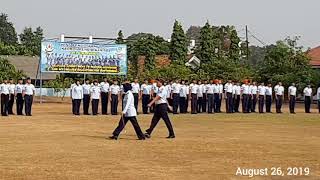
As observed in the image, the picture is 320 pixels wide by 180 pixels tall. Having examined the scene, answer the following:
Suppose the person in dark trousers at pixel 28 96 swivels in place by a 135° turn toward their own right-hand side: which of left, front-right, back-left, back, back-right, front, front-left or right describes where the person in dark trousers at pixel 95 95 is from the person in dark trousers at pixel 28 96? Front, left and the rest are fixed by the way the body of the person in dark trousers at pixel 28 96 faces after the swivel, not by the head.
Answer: back-right

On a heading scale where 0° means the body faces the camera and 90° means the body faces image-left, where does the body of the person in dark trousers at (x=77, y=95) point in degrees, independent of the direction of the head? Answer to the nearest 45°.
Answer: approximately 0°

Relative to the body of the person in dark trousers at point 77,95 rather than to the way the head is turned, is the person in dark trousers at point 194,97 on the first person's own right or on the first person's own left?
on the first person's own left

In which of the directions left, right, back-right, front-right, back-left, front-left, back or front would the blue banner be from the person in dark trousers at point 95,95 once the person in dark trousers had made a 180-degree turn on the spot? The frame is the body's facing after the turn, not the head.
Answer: front

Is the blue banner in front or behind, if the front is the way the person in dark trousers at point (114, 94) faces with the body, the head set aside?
behind

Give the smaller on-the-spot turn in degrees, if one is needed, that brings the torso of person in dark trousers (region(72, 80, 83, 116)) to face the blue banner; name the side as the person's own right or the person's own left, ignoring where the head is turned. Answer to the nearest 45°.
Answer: approximately 180°

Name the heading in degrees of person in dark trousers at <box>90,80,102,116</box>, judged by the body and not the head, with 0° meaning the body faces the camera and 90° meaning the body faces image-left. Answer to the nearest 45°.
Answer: approximately 0°

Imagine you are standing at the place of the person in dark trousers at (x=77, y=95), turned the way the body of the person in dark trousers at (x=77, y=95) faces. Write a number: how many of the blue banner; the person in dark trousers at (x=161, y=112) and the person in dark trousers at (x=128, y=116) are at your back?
1

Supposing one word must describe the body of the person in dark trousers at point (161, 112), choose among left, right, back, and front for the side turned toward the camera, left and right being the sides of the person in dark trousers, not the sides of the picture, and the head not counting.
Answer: left
